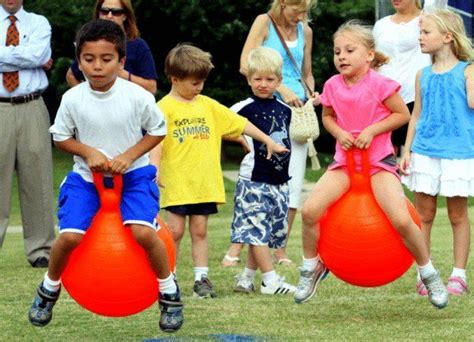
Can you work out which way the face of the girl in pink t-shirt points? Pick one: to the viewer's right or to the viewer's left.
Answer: to the viewer's left

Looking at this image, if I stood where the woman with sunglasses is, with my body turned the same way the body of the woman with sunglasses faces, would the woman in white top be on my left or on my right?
on my left

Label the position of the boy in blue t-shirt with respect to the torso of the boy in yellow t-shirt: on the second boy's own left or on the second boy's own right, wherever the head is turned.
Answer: on the second boy's own left

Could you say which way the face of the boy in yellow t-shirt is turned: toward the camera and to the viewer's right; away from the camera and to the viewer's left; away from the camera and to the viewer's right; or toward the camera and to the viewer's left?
toward the camera and to the viewer's right

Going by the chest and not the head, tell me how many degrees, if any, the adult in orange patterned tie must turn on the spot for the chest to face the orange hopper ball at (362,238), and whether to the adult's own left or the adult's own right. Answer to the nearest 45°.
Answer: approximately 45° to the adult's own left
